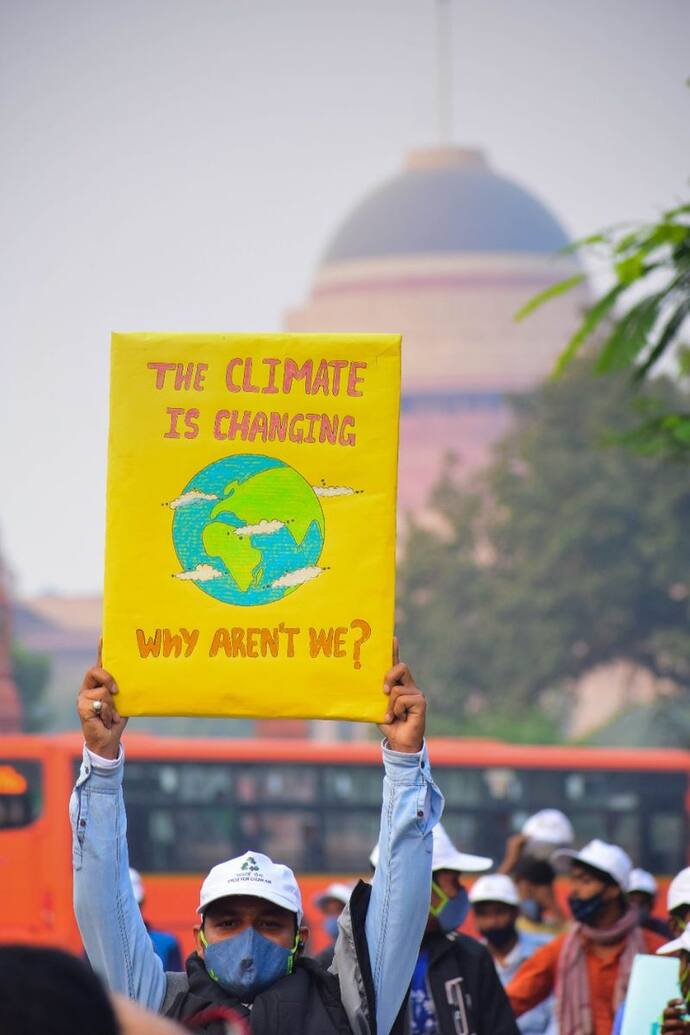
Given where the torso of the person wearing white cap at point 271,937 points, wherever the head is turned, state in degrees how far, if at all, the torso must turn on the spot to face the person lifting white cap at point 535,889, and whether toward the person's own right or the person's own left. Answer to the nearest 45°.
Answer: approximately 180°

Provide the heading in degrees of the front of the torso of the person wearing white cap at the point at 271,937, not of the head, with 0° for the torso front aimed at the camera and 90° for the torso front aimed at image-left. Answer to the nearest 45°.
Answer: approximately 0°

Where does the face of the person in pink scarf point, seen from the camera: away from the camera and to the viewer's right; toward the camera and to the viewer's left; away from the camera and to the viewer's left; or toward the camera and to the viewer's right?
toward the camera and to the viewer's left

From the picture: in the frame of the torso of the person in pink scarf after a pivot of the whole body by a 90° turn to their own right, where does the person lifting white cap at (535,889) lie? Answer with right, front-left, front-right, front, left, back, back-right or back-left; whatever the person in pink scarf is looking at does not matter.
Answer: front-right

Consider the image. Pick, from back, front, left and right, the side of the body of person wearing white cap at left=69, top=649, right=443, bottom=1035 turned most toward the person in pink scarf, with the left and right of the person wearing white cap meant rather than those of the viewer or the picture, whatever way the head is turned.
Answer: back

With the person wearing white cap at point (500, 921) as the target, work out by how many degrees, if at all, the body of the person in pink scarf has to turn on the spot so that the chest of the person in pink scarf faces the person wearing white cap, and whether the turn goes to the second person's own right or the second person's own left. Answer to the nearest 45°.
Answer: approximately 135° to the second person's own right

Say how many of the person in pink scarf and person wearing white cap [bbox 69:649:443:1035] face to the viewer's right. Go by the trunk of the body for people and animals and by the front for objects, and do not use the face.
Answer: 0

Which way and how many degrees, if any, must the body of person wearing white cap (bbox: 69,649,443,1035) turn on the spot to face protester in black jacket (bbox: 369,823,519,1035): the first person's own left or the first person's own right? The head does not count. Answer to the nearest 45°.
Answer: approximately 180°

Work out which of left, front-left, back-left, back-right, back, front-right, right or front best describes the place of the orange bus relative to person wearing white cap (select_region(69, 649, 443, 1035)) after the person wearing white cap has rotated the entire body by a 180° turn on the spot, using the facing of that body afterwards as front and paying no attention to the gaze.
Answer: front

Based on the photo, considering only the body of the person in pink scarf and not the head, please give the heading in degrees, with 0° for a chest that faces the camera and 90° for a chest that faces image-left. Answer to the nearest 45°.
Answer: approximately 45°
